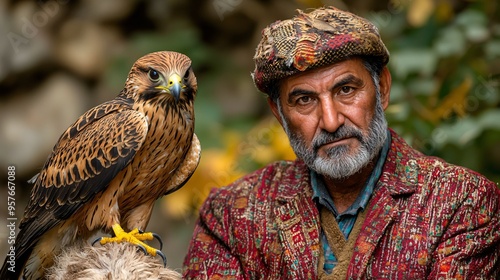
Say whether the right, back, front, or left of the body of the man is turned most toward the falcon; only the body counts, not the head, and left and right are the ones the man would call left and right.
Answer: right

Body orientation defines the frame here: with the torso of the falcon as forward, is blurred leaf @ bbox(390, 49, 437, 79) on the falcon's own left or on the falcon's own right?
on the falcon's own left

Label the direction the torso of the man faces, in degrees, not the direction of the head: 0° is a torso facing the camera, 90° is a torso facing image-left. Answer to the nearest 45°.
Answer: approximately 0°

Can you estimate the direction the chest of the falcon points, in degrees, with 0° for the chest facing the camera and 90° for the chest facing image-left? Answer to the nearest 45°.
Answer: approximately 315°
